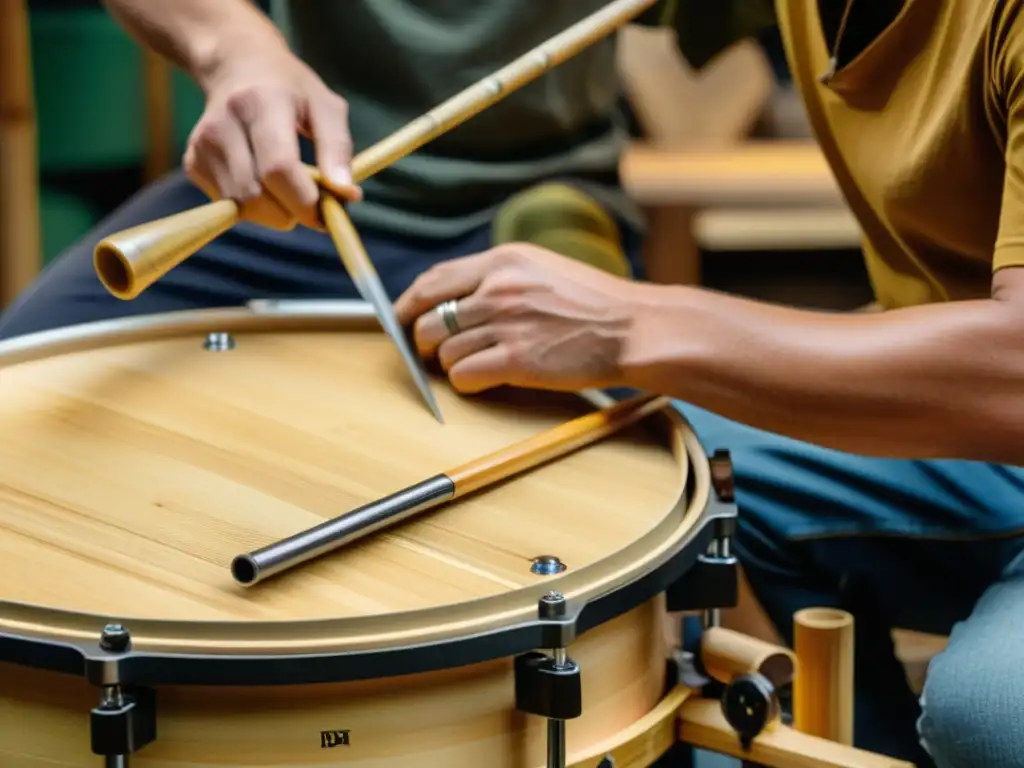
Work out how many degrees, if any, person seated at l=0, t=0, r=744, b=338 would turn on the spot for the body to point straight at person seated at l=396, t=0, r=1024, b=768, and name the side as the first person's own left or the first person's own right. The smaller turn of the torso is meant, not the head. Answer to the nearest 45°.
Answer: approximately 45° to the first person's own left

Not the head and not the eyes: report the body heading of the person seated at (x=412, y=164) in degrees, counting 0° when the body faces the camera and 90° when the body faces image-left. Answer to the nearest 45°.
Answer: approximately 0°

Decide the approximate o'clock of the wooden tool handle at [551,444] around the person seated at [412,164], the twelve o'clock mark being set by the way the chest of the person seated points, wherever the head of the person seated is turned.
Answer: The wooden tool handle is roughly at 12 o'clock from the person seated.

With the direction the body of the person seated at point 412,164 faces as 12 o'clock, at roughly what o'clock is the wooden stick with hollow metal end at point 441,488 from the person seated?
The wooden stick with hollow metal end is roughly at 12 o'clock from the person seated.
